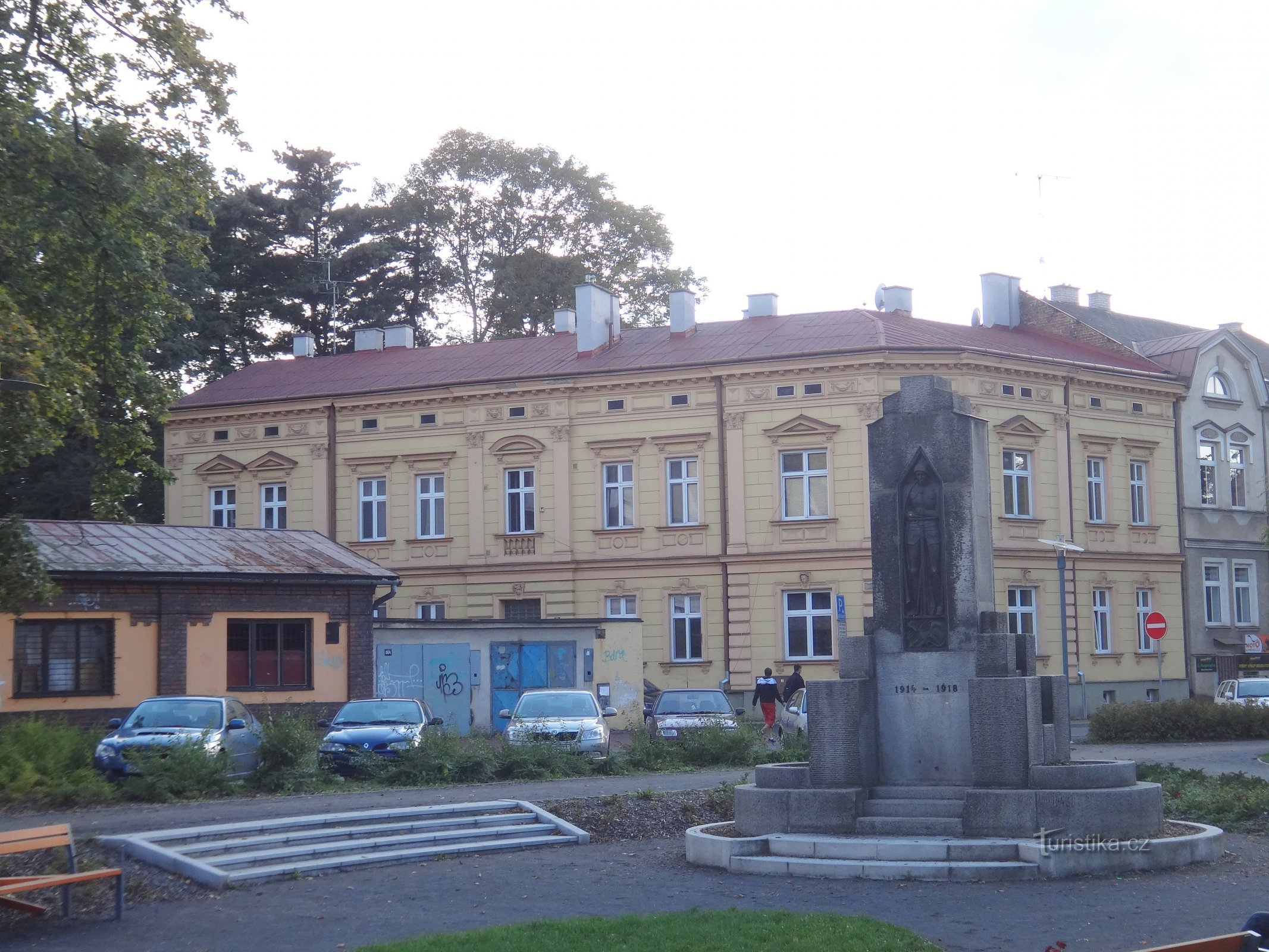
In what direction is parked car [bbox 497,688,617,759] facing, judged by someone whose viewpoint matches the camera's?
facing the viewer

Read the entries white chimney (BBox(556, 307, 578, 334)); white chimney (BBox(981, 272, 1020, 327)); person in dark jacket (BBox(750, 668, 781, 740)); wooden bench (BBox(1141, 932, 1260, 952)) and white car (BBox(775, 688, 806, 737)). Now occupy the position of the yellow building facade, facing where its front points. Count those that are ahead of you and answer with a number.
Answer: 3

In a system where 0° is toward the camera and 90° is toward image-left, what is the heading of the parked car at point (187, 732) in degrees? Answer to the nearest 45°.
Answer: approximately 45°

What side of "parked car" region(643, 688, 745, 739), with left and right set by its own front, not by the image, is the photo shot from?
front

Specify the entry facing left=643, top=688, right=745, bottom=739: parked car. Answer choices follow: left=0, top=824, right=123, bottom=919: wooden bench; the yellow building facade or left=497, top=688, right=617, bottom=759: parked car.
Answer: the yellow building facade

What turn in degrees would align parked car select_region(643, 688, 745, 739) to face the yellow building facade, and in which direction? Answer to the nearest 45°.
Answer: approximately 180°

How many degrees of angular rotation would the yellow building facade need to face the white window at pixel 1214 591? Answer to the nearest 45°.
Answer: approximately 90° to its left

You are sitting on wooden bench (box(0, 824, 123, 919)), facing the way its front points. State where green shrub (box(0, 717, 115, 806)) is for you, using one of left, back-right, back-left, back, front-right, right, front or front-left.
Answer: back-left

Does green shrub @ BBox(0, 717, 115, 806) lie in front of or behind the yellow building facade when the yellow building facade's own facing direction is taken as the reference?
in front

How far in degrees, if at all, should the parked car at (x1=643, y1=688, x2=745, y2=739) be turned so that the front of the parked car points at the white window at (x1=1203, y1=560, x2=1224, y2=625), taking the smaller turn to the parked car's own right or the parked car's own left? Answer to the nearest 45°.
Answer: approximately 135° to the parked car's own left

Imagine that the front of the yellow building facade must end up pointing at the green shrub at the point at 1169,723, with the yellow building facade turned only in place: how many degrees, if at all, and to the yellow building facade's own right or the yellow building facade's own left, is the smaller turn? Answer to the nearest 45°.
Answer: approximately 45° to the yellow building facade's own left

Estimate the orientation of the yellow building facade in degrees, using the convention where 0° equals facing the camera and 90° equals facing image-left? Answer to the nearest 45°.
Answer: approximately 0°

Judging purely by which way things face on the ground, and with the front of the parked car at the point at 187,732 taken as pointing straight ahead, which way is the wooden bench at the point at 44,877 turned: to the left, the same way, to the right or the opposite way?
to the left

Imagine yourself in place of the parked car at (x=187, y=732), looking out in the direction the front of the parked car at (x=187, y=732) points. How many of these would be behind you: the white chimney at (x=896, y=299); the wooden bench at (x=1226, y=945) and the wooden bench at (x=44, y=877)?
1
